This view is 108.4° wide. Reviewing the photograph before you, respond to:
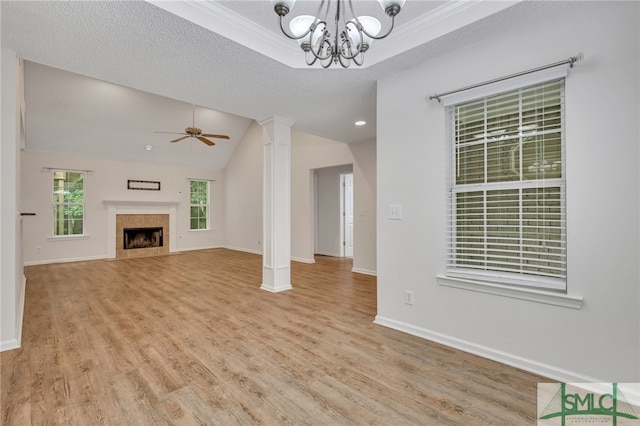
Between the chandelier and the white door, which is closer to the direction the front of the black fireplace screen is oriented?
the chandelier

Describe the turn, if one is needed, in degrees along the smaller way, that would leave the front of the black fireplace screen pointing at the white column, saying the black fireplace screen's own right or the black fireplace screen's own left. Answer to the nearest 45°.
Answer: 0° — it already faces it

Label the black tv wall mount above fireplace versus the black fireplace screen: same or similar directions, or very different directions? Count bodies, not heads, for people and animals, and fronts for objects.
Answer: same or similar directions

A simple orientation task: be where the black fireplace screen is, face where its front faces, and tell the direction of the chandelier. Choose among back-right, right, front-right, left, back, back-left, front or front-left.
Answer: front

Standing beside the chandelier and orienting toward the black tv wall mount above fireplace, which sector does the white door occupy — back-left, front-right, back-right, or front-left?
front-right

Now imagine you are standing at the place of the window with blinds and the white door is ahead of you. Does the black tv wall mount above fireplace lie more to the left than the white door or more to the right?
left

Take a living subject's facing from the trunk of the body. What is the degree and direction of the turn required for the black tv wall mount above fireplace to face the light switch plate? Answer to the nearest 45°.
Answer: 0° — it already faces it

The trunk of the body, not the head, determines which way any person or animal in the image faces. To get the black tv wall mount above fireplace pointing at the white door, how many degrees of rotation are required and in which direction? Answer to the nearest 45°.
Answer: approximately 45° to its left

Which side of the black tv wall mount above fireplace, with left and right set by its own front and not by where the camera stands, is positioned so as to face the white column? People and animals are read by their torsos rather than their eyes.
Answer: front

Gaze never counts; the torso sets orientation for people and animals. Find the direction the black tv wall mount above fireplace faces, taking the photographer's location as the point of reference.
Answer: facing the viewer

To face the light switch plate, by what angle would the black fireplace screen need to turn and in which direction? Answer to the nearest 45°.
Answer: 0° — it already faces it

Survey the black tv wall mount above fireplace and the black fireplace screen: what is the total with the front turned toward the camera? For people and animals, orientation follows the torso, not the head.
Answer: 2

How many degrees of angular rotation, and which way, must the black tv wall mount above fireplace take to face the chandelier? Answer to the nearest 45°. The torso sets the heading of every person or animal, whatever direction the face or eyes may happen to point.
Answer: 0° — it already faces it

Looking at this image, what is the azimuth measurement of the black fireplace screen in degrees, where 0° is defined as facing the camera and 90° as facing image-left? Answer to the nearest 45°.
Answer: approximately 0°
